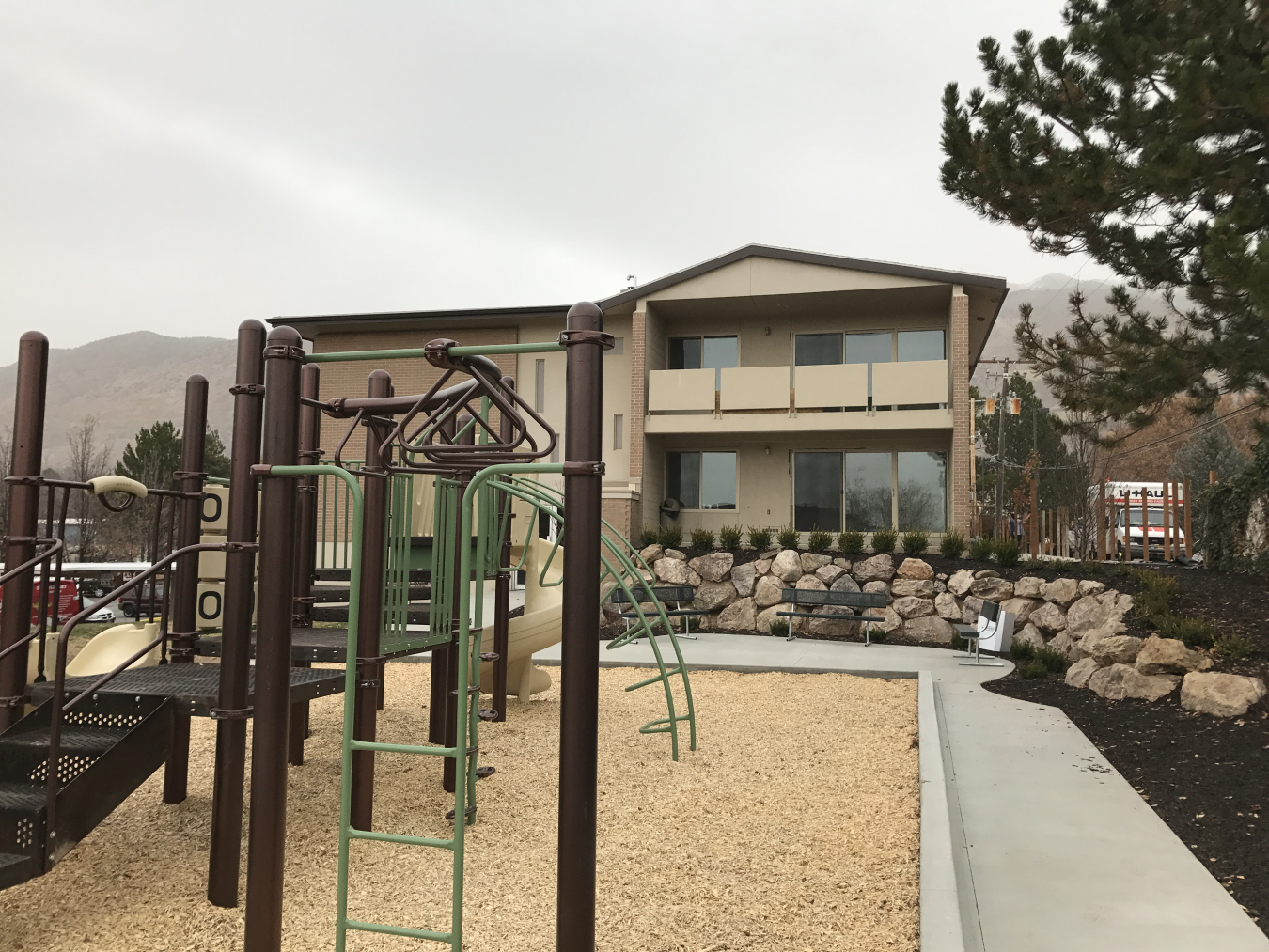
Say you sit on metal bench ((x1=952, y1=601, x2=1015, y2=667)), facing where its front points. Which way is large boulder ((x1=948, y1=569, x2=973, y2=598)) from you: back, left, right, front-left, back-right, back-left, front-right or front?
right

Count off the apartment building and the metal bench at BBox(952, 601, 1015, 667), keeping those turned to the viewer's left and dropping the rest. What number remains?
1

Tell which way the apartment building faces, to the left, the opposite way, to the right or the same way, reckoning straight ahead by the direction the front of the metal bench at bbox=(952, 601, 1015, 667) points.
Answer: to the left

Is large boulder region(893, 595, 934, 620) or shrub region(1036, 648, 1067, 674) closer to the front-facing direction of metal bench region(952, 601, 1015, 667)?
the large boulder

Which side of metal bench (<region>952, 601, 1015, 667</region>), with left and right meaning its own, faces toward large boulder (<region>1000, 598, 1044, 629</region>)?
right

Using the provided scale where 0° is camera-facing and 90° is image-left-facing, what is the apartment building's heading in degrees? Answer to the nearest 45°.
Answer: approximately 0°

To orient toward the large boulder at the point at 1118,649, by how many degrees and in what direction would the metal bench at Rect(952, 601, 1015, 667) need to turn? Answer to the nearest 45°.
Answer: approximately 135° to its left

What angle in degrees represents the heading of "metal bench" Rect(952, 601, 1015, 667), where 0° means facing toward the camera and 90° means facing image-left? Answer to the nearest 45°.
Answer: approximately 90°
